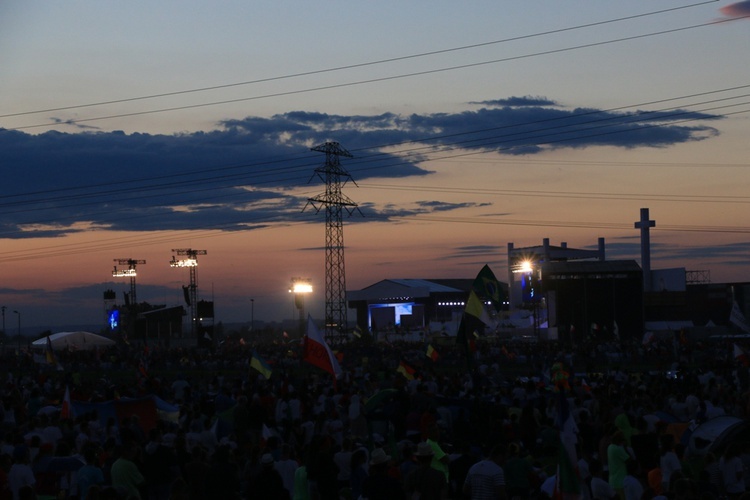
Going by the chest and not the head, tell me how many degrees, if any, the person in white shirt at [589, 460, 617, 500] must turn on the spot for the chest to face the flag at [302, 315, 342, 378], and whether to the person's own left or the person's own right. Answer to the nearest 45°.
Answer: approximately 45° to the person's own left

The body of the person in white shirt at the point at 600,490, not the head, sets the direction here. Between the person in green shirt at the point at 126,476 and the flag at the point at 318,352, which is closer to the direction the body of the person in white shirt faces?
the flag

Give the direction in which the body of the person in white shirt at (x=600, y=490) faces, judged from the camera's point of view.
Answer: away from the camera

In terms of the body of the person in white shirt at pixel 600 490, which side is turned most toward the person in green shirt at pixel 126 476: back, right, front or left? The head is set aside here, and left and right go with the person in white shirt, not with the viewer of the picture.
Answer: left

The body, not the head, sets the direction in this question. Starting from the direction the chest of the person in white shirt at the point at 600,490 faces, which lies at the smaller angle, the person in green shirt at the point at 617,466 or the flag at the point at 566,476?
the person in green shirt
